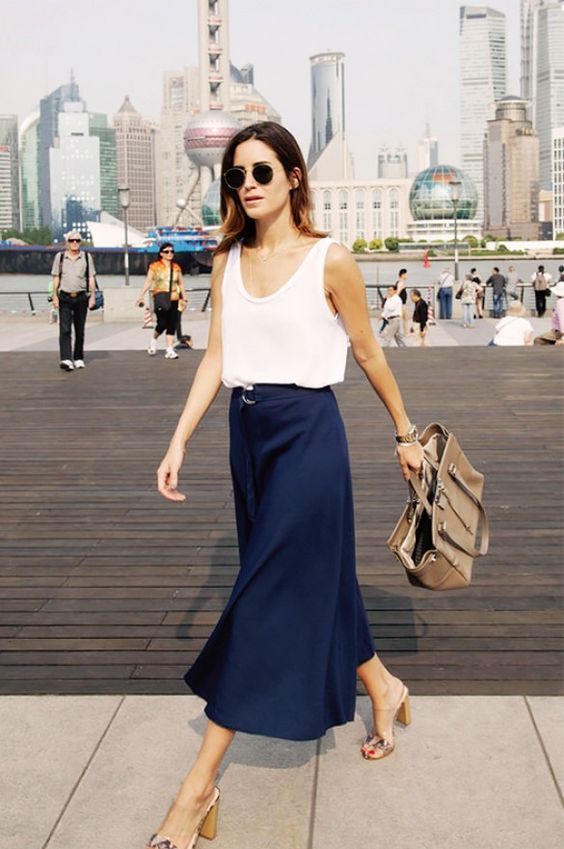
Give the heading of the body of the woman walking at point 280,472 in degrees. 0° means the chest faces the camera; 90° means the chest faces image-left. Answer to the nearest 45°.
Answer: approximately 45°

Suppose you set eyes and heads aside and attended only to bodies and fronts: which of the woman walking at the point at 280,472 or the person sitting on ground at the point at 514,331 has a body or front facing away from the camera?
the person sitting on ground

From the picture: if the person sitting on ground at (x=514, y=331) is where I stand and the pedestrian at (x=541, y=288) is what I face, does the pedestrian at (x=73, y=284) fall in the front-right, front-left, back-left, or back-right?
back-left

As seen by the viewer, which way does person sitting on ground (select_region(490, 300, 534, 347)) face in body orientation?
away from the camera

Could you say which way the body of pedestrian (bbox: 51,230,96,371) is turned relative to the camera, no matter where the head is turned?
toward the camera

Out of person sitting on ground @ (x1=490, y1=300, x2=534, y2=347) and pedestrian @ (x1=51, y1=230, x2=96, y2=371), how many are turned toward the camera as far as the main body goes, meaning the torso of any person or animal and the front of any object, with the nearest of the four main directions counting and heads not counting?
1
